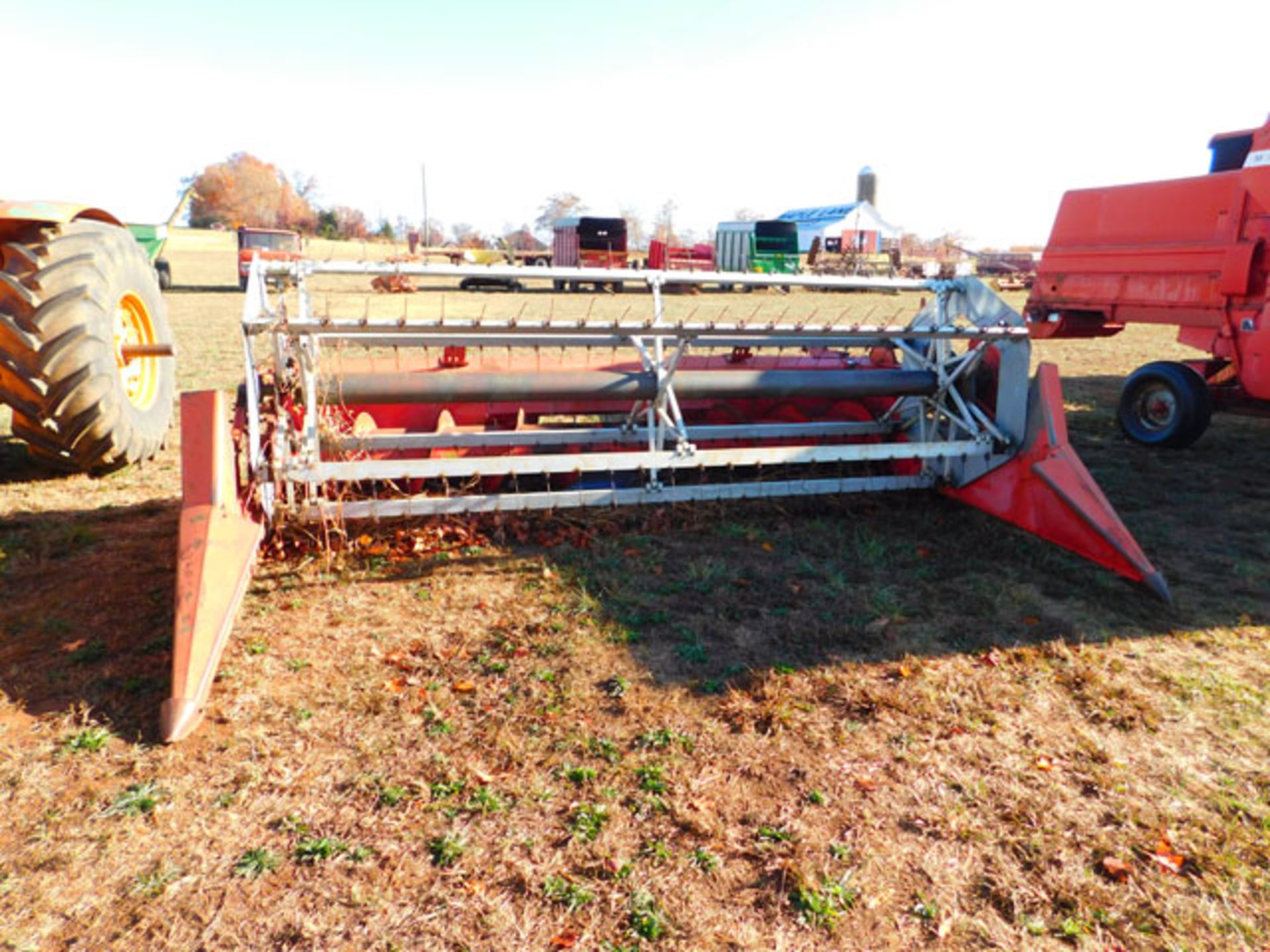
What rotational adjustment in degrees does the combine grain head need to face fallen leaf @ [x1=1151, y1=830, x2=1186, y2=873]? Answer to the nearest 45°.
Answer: approximately 45° to its left

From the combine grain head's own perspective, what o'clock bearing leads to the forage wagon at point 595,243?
The forage wagon is roughly at 6 o'clock from the combine grain head.

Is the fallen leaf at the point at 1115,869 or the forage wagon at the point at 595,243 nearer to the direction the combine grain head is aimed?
the fallen leaf

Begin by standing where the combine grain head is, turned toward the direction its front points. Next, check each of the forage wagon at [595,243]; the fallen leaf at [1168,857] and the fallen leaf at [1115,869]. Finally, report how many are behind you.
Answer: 1

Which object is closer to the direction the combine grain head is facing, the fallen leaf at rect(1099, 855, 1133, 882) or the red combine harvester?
the fallen leaf

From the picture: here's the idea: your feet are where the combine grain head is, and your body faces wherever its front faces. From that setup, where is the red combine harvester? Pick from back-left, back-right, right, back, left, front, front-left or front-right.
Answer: back-left

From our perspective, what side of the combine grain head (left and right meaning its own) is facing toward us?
front

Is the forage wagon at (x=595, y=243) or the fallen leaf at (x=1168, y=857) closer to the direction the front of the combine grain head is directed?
the fallen leaf

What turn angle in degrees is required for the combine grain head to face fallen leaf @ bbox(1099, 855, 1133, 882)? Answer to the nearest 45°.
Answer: approximately 45° to its left
